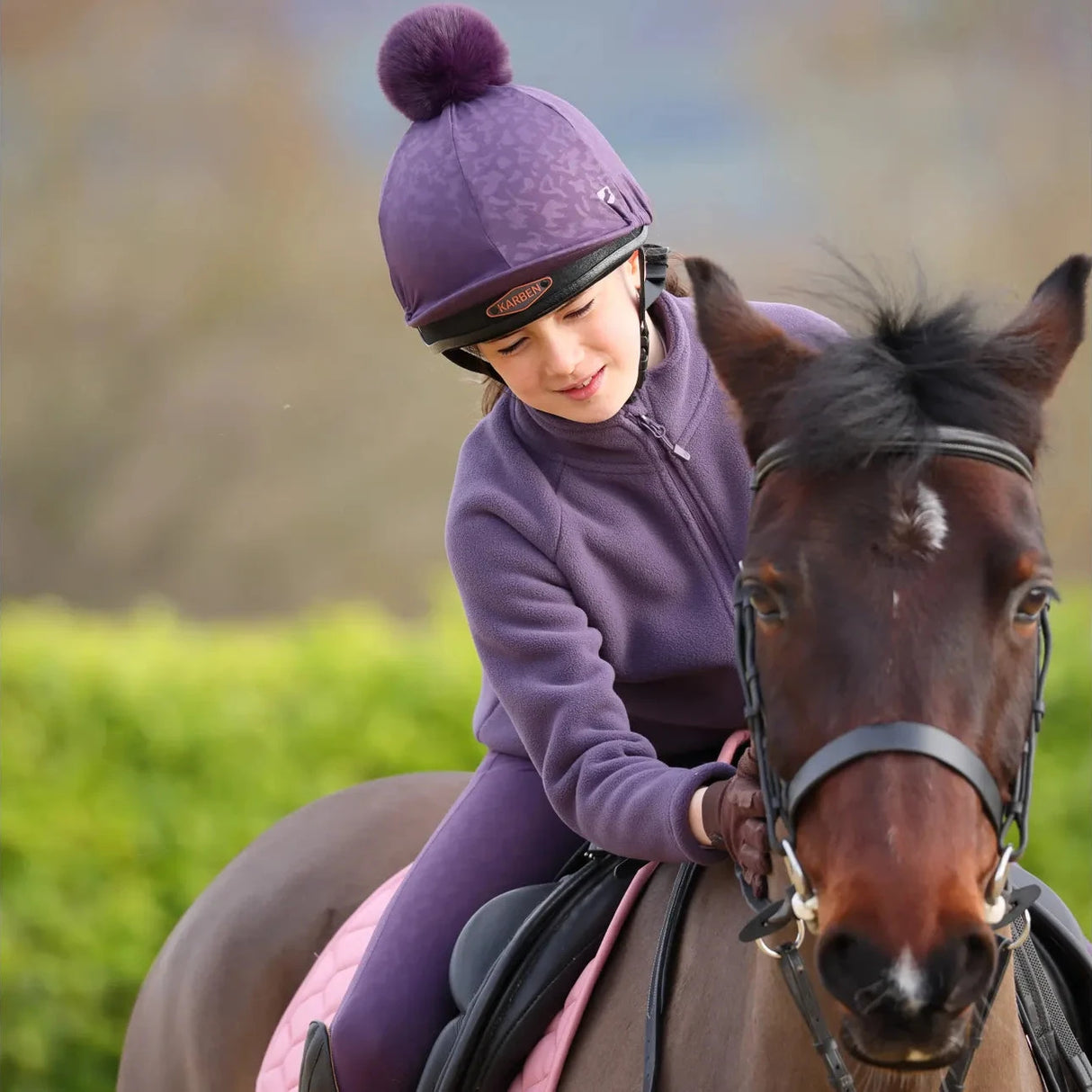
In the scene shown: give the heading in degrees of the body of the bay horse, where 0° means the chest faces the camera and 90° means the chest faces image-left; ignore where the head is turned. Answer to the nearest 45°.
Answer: approximately 315°

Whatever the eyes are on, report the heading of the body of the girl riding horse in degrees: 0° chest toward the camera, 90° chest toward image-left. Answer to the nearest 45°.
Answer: approximately 315°
